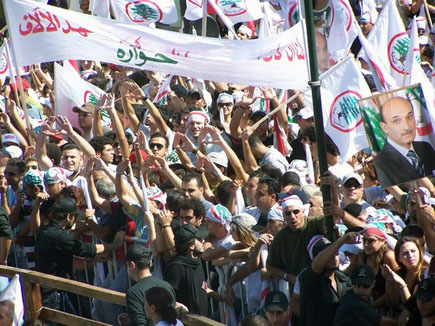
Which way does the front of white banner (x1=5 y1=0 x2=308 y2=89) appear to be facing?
toward the camera

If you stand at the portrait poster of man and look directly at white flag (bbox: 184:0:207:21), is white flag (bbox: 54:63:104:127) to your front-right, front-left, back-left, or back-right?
front-left

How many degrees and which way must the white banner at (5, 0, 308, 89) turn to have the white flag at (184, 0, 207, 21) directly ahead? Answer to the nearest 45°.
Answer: approximately 180°

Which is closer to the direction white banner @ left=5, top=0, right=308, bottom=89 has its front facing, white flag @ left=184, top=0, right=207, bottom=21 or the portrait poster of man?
the portrait poster of man

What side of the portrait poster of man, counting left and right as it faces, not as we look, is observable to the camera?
front

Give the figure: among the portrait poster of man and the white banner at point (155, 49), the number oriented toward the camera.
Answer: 2

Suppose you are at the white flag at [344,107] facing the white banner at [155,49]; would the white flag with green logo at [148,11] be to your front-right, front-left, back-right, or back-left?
front-right

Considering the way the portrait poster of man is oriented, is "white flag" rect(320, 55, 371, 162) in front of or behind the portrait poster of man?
behind

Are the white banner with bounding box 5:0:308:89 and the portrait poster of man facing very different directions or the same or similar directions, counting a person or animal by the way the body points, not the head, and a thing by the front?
same or similar directions

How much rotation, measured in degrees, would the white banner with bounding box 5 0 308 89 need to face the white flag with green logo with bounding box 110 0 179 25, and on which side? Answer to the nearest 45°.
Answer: approximately 180°
